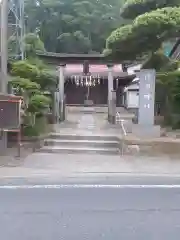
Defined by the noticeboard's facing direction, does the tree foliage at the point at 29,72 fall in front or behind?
behind

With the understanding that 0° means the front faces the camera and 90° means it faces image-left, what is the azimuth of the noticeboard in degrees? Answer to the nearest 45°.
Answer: approximately 0°

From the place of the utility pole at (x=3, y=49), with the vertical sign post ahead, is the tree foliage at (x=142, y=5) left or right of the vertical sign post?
left

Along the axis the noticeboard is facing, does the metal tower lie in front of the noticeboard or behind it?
behind

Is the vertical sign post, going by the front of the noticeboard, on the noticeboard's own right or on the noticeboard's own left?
on the noticeboard's own left

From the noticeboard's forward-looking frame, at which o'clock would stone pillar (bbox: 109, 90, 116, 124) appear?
The stone pillar is roughly at 7 o'clock from the noticeboard.

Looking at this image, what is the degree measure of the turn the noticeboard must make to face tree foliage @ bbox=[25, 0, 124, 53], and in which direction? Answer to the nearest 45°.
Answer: approximately 180°

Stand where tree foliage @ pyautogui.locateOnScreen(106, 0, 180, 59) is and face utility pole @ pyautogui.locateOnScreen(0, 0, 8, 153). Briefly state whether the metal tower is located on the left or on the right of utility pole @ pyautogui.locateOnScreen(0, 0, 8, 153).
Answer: right

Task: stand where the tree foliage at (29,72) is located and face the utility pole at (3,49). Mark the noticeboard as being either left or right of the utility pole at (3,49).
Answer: left

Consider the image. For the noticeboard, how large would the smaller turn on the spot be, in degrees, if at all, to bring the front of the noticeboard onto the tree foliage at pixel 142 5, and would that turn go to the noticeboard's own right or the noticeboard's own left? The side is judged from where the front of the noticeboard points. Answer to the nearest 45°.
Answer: approximately 135° to the noticeboard's own left
